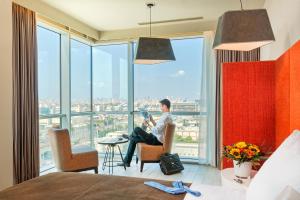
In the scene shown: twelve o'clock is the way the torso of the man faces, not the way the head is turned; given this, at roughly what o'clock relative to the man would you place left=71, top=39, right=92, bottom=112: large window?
The large window is roughly at 1 o'clock from the man.

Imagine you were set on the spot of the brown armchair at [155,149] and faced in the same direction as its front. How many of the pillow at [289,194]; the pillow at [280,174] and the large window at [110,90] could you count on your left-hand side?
2

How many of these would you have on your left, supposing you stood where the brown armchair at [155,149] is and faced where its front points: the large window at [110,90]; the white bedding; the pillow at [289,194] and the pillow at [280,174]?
3

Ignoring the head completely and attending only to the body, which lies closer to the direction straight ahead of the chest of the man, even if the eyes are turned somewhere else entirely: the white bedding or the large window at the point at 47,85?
the large window

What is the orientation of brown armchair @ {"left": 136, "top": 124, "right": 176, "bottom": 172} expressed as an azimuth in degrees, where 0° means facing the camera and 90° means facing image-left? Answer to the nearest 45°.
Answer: approximately 90°

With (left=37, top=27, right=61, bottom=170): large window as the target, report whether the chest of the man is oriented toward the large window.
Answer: yes

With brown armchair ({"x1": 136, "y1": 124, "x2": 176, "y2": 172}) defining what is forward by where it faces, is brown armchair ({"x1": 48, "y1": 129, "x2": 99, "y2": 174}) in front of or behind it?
in front

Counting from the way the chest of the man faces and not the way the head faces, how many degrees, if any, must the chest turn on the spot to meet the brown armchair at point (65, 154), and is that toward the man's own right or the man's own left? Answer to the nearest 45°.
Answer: approximately 45° to the man's own left

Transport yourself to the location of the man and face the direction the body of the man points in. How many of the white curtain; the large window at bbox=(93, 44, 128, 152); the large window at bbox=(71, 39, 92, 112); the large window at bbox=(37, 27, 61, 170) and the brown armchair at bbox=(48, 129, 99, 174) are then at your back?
1

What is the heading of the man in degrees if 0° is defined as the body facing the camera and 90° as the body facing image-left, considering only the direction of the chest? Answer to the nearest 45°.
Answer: approximately 90°

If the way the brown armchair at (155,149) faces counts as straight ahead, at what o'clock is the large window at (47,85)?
The large window is roughly at 12 o'clock from the brown armchair.

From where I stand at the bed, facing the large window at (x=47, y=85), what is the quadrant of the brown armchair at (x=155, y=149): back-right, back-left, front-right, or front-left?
front-right

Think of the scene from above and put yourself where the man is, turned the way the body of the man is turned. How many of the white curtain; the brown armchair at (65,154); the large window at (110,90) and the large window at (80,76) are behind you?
1

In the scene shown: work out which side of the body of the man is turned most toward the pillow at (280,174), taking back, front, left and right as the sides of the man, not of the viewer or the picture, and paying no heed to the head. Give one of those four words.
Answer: left

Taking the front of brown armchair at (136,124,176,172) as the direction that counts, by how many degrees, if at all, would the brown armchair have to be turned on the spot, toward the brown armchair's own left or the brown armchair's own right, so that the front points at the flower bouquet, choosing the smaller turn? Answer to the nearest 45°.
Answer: approximately 90° to the brown armchair's own left
